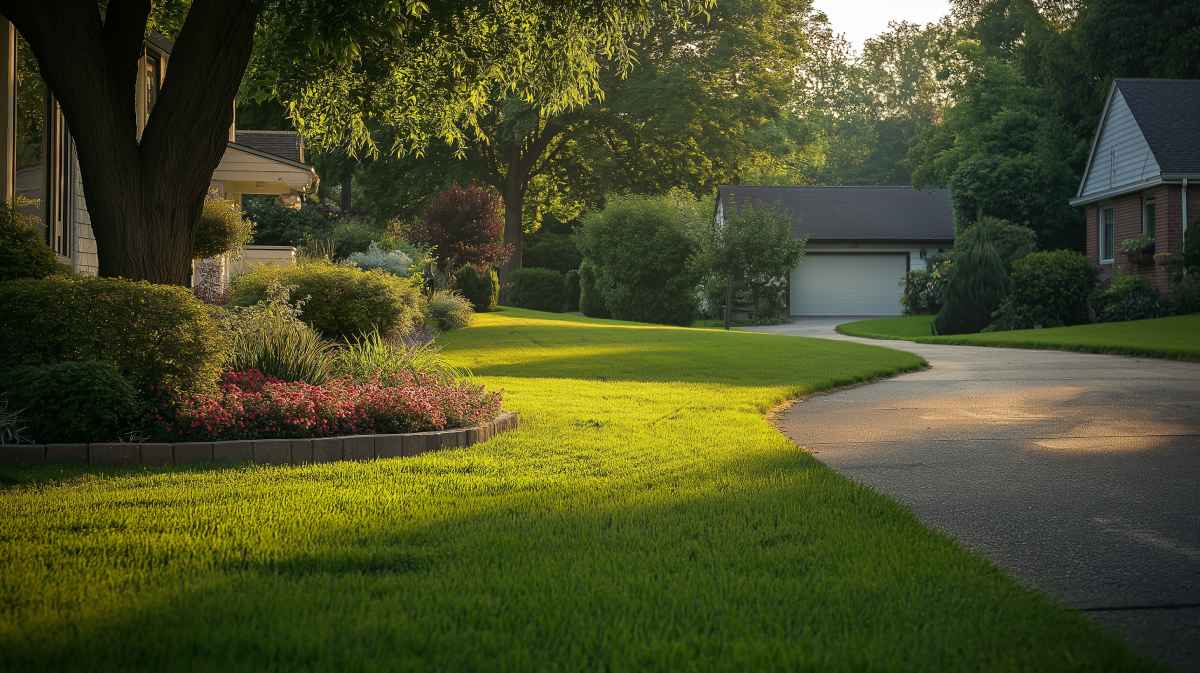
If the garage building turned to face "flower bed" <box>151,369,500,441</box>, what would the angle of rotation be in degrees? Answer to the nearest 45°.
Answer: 0° — it already faces it

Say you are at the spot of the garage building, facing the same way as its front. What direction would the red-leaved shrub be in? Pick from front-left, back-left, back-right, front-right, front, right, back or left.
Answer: front-right

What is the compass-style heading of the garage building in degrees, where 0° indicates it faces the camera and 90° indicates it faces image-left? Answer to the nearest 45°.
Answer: approximately 0°

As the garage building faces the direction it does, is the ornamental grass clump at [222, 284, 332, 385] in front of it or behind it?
in front

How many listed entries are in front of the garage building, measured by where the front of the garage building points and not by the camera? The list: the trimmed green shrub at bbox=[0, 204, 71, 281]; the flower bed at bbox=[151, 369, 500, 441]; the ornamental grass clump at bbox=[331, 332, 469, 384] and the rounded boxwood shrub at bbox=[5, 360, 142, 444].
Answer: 4

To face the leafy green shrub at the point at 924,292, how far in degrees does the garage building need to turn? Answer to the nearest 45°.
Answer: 0° — it already faces it

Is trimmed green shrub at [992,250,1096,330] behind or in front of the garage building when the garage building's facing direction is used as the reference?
in front

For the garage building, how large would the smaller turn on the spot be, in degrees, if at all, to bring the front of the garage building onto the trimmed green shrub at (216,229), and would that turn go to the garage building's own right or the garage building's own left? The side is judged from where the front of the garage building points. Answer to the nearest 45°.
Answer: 0° — it already faces it

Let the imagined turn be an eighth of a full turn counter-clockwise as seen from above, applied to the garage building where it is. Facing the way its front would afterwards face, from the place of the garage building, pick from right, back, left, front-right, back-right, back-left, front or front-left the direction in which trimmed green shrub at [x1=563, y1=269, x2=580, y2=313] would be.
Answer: back-right

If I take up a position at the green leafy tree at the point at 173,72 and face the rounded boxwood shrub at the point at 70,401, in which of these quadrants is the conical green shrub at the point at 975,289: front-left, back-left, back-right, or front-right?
back-left

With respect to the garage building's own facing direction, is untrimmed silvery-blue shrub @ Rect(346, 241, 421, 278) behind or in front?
in front
